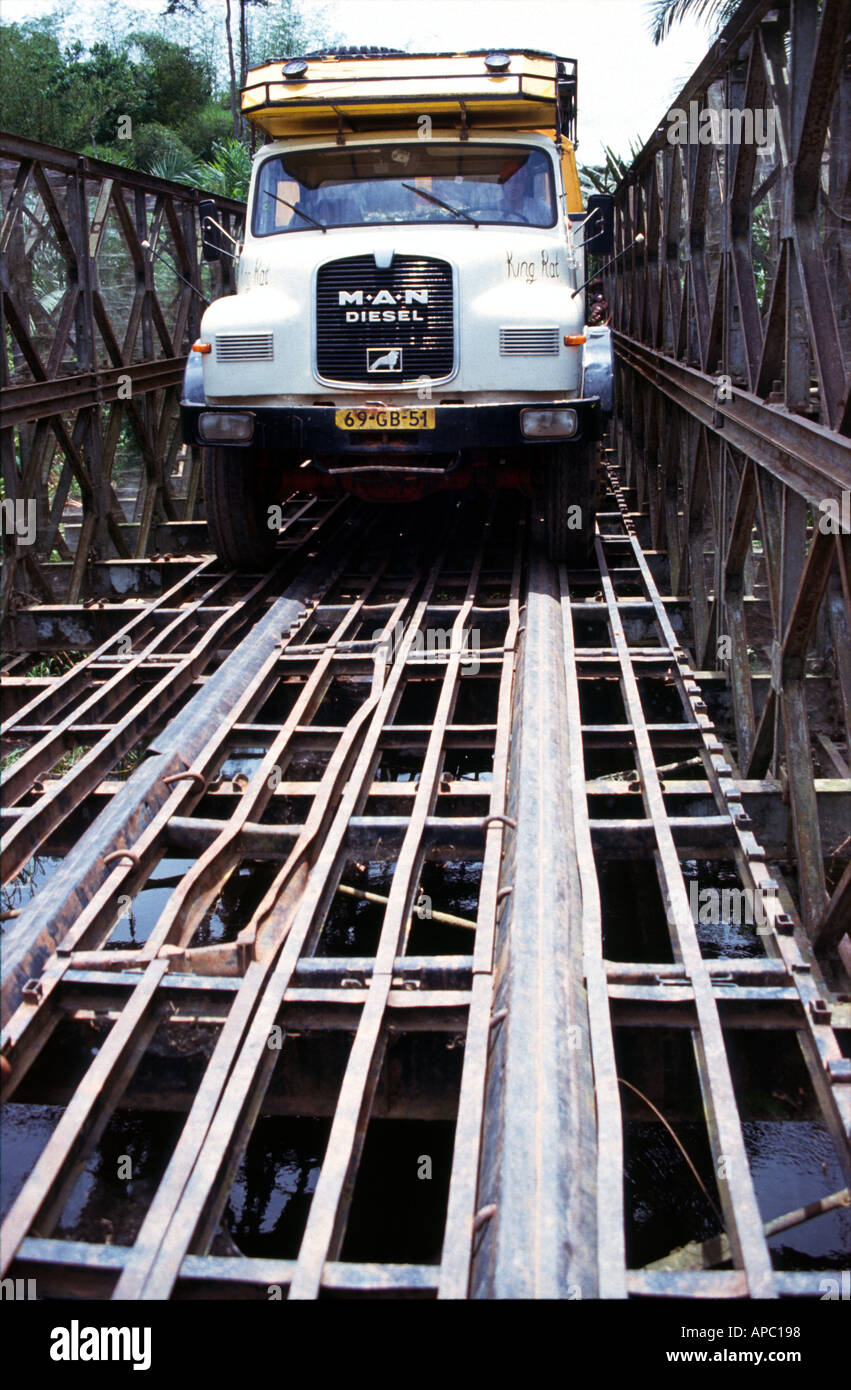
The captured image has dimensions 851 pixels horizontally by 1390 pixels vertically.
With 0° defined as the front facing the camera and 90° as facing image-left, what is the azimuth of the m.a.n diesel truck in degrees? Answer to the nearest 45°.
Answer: approximately 0°
